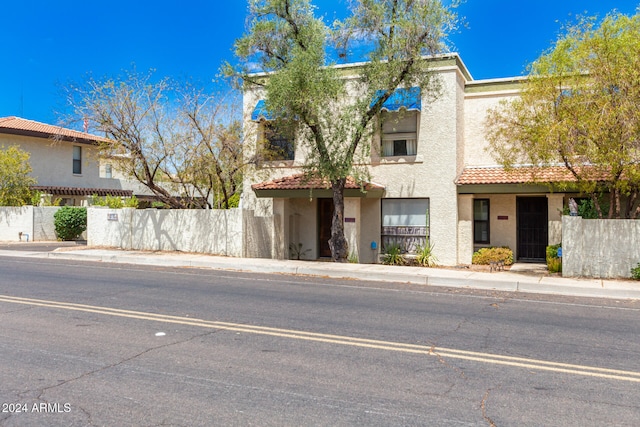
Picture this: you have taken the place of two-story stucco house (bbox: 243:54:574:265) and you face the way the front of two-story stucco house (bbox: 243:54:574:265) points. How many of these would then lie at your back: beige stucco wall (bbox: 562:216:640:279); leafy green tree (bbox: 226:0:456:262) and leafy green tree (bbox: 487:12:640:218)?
0

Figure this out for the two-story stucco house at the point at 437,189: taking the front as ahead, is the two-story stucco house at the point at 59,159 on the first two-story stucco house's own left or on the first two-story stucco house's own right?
on the first two-story stucco house's own right

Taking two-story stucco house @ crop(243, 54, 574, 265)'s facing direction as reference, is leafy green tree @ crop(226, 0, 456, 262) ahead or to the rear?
ahead

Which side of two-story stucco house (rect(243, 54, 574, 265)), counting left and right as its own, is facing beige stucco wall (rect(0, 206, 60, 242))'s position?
right

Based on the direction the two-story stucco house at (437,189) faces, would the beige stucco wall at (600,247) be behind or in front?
in front

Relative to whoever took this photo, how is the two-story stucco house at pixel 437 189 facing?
facing the viewer

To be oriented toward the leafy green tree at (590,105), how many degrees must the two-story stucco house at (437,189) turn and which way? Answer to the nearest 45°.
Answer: approximately 45° to its left

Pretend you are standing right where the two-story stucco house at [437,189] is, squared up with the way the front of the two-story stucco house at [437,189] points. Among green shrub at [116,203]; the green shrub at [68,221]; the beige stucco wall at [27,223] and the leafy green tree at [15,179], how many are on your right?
4

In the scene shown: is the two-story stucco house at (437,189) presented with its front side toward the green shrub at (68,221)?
no

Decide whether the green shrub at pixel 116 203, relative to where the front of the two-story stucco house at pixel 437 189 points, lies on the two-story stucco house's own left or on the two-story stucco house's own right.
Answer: on the two-story stucco house's own right

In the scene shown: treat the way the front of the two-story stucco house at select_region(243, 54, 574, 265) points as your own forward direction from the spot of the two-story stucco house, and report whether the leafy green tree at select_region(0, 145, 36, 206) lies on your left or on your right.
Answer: on your right
